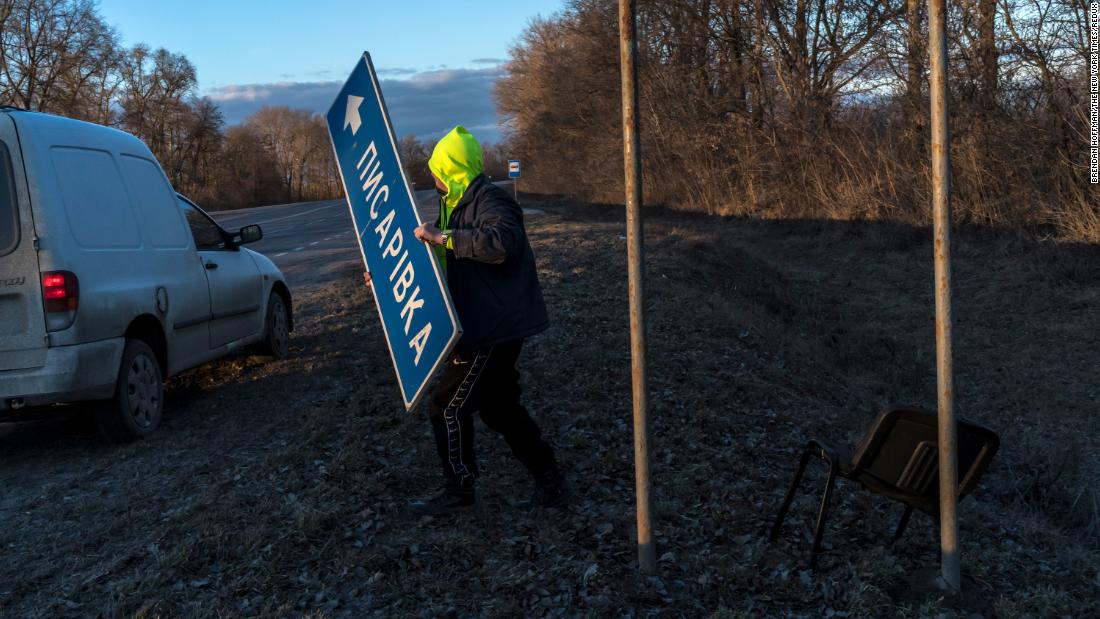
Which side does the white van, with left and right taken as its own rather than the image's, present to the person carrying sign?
right

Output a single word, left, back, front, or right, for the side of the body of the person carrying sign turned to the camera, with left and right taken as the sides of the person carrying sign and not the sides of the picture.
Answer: left

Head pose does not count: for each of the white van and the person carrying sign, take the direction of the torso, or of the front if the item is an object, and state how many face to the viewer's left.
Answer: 1

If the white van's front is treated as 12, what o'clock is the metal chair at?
The metal chair is roughly at 3 o'clock from the white van.

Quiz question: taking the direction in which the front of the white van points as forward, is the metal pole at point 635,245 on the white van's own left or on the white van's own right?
on the white van's own right

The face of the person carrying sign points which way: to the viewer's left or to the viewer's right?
to the viewer's left

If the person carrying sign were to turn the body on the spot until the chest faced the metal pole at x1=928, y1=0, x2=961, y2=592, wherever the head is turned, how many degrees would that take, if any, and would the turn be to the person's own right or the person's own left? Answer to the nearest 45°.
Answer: approximately 135° to the person's own left

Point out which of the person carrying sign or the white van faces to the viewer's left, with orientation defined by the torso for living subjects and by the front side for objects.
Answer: the person carrying sign

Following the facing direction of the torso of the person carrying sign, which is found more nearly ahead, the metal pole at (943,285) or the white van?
the white van

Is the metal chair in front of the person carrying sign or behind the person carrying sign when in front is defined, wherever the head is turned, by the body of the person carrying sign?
behind

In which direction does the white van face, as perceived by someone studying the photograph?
facing away from the viewer and to the right of the viewer
